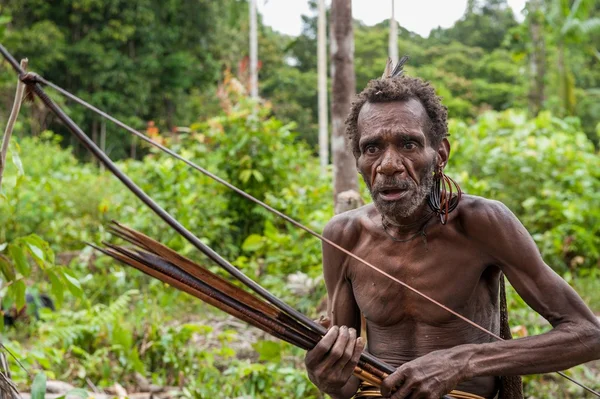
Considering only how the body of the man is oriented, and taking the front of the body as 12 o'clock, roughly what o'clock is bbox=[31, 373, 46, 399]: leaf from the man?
The leaf is roughly at 3 o'clock from the man.

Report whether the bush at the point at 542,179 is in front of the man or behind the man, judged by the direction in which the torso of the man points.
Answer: behind

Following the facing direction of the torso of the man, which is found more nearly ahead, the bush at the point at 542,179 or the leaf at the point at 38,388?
the leaf

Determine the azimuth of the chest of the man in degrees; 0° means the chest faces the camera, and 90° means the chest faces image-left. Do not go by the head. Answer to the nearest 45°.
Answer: approximately 45°

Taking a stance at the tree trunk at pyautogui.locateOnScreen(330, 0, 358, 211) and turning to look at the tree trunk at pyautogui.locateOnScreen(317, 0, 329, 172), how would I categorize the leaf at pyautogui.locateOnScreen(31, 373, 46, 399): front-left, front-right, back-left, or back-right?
back-left

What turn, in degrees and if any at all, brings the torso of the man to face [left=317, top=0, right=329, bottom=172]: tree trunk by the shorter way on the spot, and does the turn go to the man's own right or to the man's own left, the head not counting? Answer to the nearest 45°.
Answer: approximately 135° to the man's own right

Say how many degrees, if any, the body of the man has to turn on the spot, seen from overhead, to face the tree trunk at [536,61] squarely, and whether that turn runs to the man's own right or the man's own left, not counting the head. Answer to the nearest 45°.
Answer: approximately 135° to the man's own right

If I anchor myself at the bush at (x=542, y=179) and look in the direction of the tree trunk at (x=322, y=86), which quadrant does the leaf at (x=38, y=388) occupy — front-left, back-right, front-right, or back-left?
back-left
